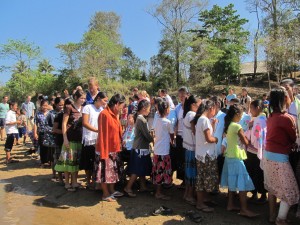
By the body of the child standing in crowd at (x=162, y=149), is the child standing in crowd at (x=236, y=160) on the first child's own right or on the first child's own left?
on the first child's own right

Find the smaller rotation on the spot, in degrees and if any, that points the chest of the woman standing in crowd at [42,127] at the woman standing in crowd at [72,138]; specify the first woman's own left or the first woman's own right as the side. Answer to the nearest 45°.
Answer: approximately 45° to the first woman's own right

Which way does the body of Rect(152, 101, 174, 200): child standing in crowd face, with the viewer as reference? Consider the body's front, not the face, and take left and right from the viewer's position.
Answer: facing away from the viewer and to the right of the viewer

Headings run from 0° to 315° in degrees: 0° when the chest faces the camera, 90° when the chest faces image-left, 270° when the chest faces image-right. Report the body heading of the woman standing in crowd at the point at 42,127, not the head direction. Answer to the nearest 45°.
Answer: approximately 315°

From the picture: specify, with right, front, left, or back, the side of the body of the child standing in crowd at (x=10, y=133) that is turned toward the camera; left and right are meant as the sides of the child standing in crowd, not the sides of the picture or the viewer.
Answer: right

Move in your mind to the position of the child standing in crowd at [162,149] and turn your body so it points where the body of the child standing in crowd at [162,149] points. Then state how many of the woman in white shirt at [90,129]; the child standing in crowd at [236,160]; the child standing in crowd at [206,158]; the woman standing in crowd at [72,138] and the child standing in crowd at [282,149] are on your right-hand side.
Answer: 3

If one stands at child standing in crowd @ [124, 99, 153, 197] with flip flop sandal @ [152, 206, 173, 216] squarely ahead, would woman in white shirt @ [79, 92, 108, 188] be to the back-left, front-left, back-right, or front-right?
back-right
